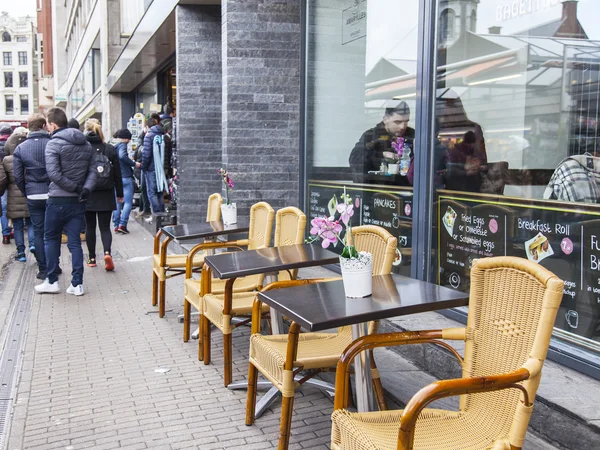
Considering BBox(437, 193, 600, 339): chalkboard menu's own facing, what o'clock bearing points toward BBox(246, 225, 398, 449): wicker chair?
The wicker chair is roughly at 12 o'clock from the chalkboard menu.

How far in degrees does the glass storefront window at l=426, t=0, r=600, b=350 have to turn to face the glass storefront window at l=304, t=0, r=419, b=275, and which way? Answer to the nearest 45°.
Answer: approximately 90° to its right

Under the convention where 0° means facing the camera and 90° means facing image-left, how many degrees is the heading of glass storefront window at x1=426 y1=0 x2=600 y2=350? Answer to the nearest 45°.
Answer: approximately 45°

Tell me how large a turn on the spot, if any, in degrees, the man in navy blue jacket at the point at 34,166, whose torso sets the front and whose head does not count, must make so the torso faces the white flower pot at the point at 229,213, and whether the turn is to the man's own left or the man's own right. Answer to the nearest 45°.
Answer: approximately 135° to the man's own right

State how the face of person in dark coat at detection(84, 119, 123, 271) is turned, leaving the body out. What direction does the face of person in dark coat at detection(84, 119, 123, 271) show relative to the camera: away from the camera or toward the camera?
away from the camera

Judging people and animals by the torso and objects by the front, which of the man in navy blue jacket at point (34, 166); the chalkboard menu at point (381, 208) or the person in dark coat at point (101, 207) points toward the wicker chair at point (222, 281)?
the chalkboard menu

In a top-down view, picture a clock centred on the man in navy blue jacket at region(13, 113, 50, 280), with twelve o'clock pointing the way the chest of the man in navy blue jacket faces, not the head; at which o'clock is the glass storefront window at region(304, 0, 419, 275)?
The glass storefront window is roughly at 4 o'clock from the man in navy blue jacket.

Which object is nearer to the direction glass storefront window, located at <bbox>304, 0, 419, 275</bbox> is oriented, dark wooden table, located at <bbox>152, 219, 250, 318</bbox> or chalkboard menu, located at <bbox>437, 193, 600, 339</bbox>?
the dark wooden table

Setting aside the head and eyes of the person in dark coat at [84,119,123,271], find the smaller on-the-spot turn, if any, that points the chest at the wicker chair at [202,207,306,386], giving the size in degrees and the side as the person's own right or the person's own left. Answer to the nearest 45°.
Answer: approximately 180°

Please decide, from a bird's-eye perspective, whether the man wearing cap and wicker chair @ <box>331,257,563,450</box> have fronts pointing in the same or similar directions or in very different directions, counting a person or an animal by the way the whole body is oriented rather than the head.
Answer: very different directions
